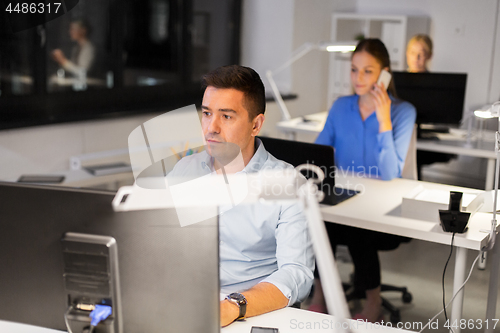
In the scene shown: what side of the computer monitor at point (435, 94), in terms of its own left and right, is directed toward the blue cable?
back

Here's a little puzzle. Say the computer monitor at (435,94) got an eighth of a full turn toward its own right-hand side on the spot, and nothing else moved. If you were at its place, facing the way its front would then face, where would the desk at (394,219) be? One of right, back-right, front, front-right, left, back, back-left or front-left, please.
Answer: back-right

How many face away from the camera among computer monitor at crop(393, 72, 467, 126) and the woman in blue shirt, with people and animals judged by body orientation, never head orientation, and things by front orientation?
1

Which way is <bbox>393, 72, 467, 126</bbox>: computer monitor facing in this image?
away from the camera

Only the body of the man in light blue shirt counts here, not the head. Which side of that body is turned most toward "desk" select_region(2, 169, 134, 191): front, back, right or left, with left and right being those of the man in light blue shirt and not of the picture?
right

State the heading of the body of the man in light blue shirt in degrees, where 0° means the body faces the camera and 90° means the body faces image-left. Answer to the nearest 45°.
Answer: approximately 45°

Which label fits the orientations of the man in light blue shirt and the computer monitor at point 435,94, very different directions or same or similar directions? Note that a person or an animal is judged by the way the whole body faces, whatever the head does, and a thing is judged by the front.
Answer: very different directions

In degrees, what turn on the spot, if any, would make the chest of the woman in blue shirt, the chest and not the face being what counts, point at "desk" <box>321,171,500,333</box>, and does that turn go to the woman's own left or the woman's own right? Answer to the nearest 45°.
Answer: approximately 45° to the woman's own left

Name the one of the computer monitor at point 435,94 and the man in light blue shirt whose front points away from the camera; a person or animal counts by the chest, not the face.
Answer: the computer monitor

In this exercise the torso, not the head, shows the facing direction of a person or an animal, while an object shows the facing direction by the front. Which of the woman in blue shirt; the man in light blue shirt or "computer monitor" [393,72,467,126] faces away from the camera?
the computer monitor
